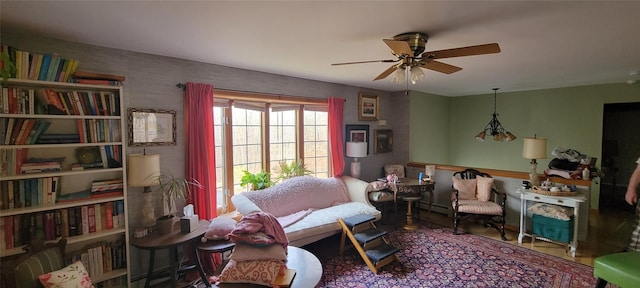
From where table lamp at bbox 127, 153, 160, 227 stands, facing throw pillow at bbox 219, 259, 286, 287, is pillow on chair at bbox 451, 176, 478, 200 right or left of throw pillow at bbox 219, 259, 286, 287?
left

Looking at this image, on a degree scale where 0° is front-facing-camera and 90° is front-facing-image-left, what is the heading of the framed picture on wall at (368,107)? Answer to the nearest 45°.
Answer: approximately 315°

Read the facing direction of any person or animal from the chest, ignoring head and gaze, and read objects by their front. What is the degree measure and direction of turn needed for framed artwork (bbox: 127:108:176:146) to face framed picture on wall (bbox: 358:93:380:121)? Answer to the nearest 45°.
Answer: approximately 90° to its left

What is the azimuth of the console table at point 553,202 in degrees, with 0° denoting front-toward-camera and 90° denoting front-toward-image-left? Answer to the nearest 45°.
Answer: approximately 45°
